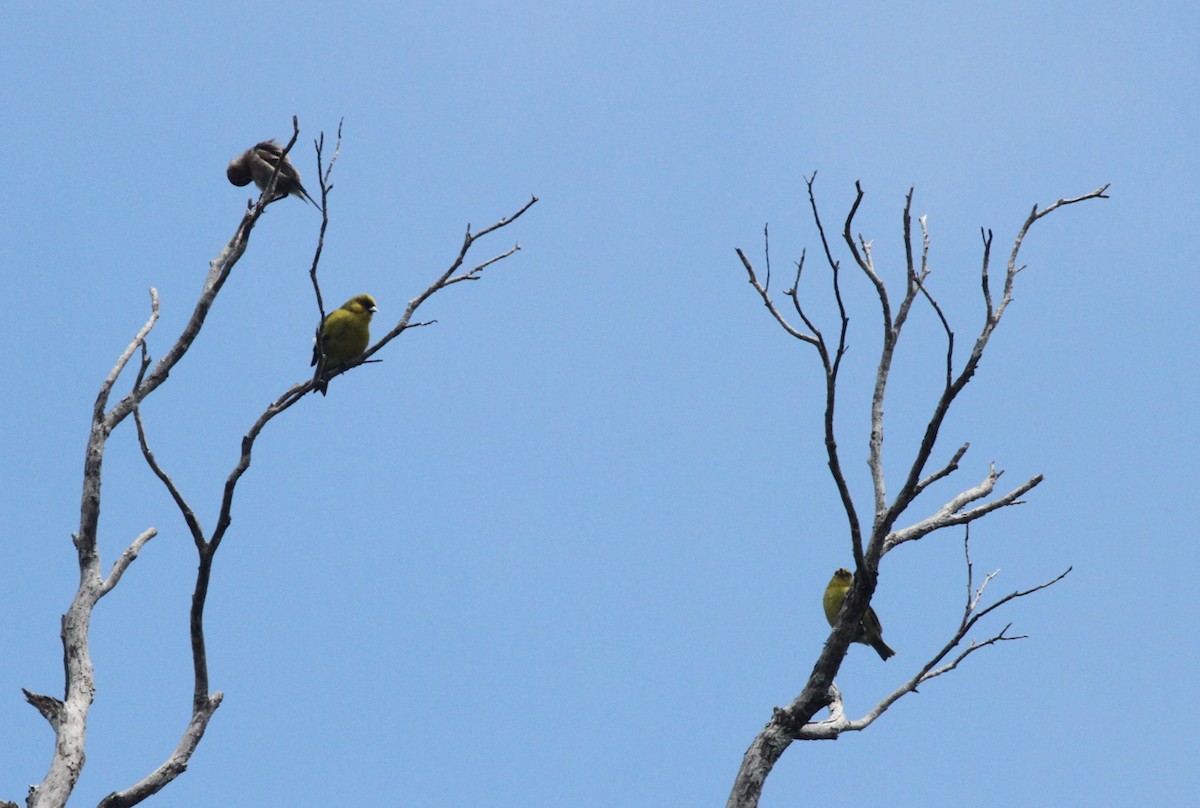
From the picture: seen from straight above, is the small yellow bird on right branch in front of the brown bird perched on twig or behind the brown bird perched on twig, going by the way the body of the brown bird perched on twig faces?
behind

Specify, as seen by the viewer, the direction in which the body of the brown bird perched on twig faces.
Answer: to the viewer's left
